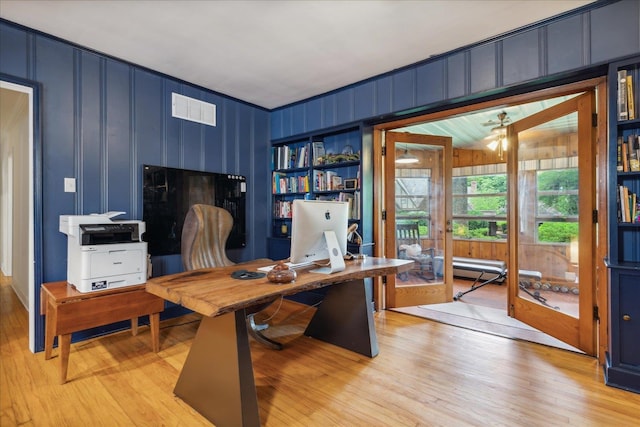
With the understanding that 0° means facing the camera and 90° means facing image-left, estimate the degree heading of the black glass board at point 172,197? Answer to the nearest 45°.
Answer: approximately 315°

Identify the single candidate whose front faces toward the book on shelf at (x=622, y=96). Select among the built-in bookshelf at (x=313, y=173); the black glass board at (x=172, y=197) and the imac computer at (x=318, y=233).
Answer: the black glass board

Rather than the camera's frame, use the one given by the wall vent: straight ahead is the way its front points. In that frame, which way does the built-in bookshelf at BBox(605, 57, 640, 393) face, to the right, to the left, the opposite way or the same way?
to the right

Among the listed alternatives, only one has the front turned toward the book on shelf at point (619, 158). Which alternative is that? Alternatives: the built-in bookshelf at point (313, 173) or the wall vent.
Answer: the wall vent

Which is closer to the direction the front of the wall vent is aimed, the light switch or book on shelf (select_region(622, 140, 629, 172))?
the book on shelf

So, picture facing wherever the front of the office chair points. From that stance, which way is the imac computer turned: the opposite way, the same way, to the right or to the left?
the opposite way

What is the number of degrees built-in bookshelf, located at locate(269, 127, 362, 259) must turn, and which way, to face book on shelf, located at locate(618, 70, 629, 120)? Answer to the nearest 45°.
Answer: approximately 90° to its left

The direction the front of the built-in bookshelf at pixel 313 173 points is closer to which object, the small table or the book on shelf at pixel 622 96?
the small table

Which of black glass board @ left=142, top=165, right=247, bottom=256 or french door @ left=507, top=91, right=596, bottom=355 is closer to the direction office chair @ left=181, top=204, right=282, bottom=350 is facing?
the french door

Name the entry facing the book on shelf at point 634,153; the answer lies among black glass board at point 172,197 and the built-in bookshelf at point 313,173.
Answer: the black glass board

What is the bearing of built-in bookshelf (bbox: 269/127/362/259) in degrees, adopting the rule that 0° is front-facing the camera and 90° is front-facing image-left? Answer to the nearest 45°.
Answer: approximately 45°

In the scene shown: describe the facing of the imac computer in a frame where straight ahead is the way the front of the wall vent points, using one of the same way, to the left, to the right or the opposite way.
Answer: the opposite way

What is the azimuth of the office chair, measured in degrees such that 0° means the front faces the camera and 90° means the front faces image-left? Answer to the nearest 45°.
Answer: approximately 315°

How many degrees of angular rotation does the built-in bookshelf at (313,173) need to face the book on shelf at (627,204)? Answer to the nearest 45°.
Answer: approximately 90° to its left

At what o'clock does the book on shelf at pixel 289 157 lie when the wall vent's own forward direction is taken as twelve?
The book on shelf is roughly at 10 o'clock from the wall vent.
